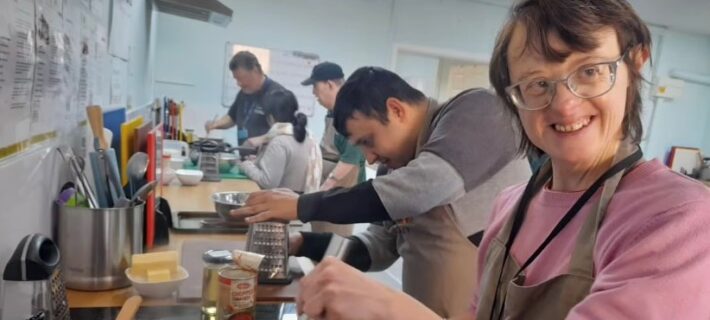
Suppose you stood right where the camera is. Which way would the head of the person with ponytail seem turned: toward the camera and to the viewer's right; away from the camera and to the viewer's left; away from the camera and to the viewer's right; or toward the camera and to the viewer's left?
away from the camera and to the viewer's left

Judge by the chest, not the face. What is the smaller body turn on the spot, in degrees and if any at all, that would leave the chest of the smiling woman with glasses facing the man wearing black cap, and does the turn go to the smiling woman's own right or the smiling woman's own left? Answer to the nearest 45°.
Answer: approximately 90° to the smiling woman's own right

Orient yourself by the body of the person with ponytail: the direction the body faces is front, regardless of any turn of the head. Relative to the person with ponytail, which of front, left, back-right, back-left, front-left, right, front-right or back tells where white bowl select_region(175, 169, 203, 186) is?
left

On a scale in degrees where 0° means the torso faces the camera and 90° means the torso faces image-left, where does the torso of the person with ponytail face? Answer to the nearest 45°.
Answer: approximately 135°

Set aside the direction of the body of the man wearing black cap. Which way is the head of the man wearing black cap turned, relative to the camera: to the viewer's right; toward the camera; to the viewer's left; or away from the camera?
to the viewer's left

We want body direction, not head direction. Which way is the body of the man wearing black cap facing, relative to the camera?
to the viewer's left

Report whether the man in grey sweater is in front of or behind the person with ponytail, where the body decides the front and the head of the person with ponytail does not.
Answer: behind

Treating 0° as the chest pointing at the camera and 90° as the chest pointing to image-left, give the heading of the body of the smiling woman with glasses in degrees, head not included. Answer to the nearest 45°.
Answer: approximately 45°

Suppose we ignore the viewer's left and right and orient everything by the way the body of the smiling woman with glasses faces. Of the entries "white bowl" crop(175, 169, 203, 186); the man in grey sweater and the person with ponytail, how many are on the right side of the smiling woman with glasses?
3

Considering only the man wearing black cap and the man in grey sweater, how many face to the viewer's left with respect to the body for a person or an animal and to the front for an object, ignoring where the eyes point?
2

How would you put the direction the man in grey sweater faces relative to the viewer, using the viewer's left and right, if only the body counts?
facing to the left of the viewer

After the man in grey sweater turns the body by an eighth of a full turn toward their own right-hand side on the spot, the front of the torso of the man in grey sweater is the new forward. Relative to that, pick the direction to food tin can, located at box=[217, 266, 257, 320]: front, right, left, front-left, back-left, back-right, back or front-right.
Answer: left

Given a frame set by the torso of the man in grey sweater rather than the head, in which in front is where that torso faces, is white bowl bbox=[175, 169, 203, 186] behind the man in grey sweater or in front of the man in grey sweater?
in front
